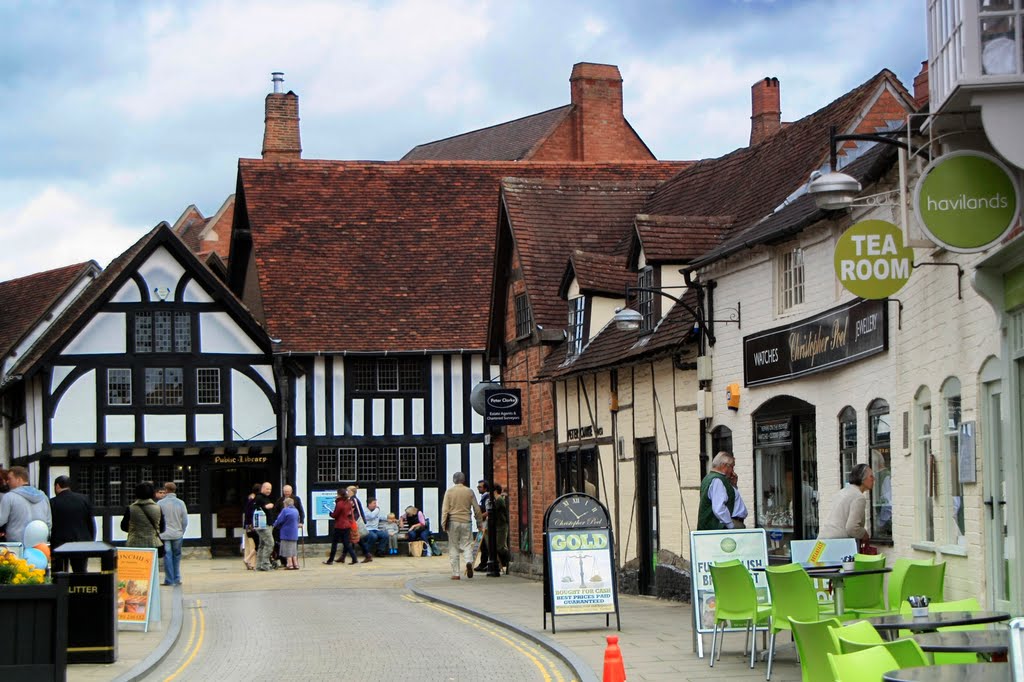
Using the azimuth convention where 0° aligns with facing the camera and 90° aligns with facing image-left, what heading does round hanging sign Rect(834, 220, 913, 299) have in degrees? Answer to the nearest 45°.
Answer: approximately 0°

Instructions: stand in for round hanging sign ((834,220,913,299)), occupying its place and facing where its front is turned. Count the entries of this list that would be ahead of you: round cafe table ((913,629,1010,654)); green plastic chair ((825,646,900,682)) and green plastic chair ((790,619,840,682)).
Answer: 3

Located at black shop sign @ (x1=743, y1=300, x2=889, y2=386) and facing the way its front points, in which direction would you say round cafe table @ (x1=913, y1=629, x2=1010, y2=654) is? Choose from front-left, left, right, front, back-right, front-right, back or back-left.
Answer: front-left

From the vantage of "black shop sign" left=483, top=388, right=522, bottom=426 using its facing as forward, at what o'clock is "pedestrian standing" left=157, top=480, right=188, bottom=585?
The pedestrian standing is roughly at 2 o'clock from the black shop sign.

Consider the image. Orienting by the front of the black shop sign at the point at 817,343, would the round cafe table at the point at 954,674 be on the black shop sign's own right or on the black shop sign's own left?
on the black shop sign's own left

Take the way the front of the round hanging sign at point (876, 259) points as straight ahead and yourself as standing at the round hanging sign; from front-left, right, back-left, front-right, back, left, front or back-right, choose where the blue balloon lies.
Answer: right
